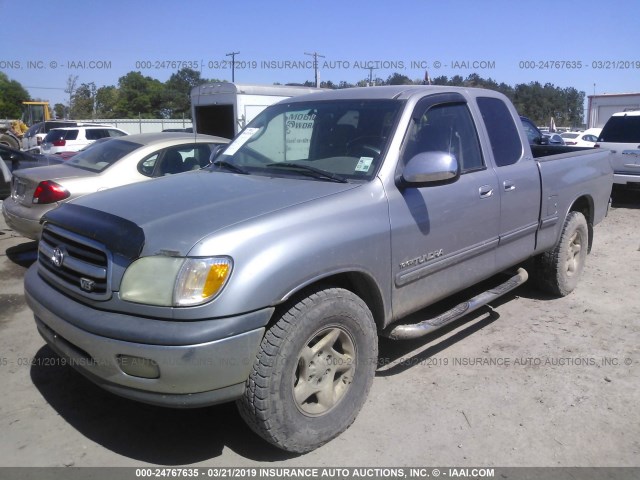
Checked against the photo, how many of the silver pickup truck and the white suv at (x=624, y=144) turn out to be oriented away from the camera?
1

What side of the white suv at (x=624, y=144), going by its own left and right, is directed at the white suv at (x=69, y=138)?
left

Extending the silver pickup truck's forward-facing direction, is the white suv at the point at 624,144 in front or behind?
behind

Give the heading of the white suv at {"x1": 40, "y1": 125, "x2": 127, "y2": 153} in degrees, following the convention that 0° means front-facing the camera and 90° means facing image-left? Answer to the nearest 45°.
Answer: approximately 225°

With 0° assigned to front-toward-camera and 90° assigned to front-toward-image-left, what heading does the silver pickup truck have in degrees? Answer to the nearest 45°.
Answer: approximately 45°

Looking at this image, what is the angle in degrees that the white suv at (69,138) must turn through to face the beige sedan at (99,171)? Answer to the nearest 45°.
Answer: approximately 135° to its right

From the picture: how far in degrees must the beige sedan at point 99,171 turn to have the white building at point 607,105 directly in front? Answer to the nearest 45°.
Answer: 0° — it already faces it

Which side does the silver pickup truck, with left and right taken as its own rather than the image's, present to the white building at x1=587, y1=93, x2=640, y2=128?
back

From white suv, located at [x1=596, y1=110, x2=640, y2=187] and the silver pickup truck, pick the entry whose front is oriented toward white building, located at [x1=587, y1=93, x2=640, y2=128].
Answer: the white suv

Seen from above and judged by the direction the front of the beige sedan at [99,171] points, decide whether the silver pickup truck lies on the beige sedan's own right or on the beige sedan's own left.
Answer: on the beige sedan's own right
